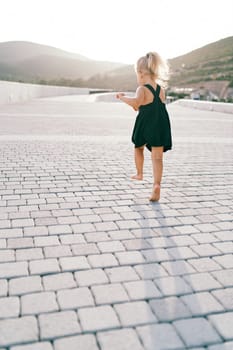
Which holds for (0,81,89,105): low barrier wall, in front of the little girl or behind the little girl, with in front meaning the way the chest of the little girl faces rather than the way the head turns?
in front

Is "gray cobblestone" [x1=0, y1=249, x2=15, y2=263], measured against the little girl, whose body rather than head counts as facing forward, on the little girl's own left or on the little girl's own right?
on the little girl's own left

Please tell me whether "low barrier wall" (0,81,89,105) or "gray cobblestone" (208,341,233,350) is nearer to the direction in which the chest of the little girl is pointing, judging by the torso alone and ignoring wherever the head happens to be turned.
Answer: the low barrier wall

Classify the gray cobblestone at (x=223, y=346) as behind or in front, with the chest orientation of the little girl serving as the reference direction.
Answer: behind

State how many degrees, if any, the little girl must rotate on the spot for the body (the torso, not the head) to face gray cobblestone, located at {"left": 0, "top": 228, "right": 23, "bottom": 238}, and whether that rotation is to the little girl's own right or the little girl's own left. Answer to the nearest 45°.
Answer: approximately 90° to the little girl's own left

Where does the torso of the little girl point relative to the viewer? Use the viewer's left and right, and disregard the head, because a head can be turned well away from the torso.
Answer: facing away from the viewer and to the left of the viewer

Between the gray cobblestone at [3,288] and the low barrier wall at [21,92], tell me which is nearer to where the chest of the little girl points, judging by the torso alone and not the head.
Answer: the low barrier wall

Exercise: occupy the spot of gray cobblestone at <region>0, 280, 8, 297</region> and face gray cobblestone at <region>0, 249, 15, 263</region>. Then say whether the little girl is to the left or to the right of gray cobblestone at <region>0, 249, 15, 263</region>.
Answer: right
